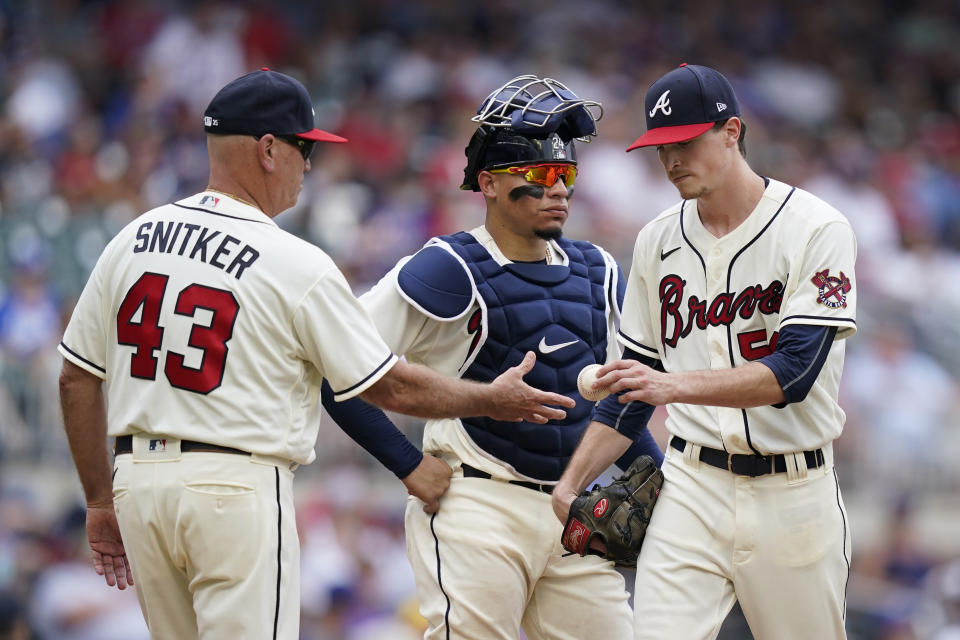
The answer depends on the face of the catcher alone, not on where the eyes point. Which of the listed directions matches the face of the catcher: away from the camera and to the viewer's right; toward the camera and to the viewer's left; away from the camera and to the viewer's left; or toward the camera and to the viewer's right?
toward the camera and to the viewer's right

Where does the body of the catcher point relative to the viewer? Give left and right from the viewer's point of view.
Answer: facing the viewer and to the right of the viewer
